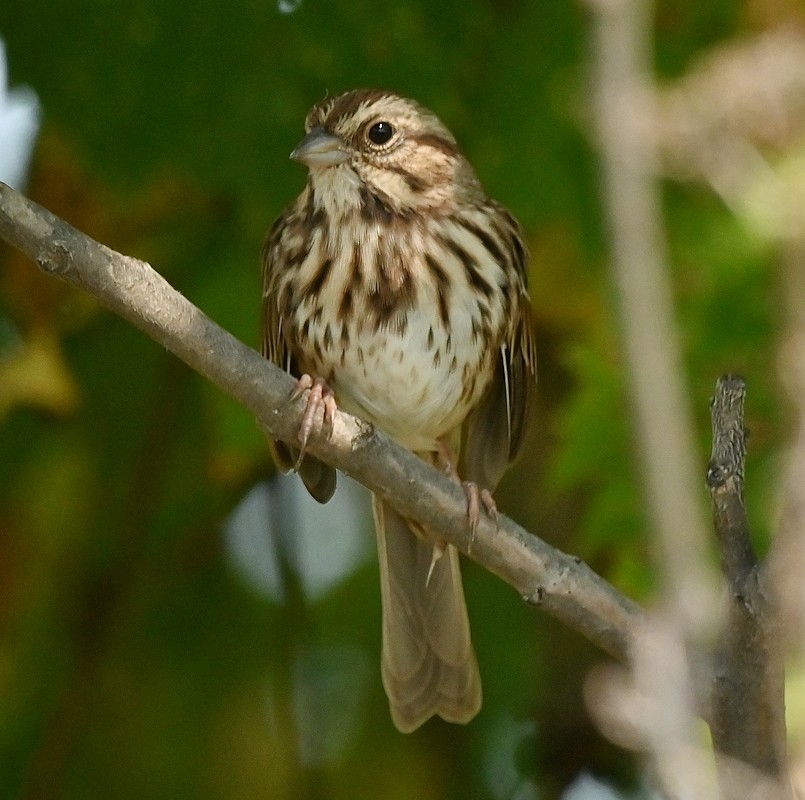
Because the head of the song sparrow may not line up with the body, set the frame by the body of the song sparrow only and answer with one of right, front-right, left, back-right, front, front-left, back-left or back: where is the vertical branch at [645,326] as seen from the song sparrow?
front

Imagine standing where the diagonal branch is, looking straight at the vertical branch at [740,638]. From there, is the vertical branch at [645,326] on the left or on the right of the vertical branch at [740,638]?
right

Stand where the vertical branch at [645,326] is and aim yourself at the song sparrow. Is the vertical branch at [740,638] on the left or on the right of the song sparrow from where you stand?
right

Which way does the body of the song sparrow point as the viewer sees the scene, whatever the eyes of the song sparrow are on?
toward the camera

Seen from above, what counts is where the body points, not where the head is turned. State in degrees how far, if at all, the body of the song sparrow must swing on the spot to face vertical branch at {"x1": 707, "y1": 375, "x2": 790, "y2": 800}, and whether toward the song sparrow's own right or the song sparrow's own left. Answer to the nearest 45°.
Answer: approximately 45° to the song sparrow's own left
